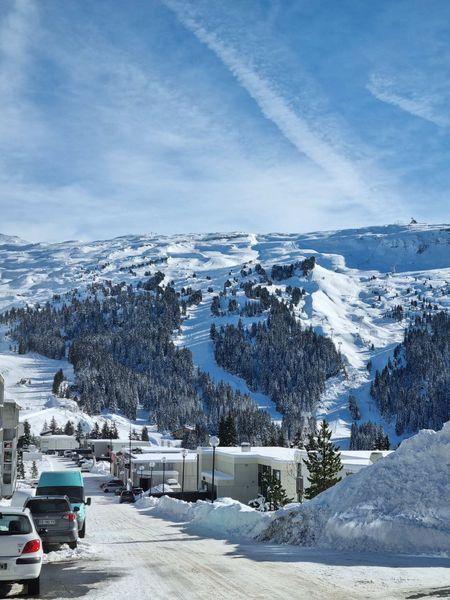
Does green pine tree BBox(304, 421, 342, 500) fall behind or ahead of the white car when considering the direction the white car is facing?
ahead

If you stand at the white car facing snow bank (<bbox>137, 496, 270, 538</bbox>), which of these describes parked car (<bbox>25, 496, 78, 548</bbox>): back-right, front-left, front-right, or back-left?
front-left

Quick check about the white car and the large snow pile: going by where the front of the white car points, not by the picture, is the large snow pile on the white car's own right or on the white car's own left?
on the white car's own right

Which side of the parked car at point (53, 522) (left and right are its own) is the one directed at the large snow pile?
right

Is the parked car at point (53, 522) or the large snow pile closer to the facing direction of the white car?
the parked car

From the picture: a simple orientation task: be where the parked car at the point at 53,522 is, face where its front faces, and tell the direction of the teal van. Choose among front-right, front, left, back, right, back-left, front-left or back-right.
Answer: front

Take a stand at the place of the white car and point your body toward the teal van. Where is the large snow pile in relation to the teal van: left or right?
right

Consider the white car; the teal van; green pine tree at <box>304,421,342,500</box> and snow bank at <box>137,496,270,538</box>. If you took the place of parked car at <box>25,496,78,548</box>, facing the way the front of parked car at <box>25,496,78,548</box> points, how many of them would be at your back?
1

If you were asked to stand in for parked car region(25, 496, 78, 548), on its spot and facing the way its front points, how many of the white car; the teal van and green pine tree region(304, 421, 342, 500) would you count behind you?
1

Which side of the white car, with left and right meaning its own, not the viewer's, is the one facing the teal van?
front

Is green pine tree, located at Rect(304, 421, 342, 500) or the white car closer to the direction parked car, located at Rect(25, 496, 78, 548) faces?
the green pine tree

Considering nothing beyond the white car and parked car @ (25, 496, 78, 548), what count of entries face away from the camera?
2

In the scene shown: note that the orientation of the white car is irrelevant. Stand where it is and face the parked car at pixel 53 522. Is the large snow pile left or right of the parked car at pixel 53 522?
right

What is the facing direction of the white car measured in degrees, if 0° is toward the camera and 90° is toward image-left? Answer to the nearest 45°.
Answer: approximately 180°

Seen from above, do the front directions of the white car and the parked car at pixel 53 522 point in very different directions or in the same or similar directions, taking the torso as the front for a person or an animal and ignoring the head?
same or similar directions

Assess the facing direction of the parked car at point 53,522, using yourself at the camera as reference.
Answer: facing away from the viewer
